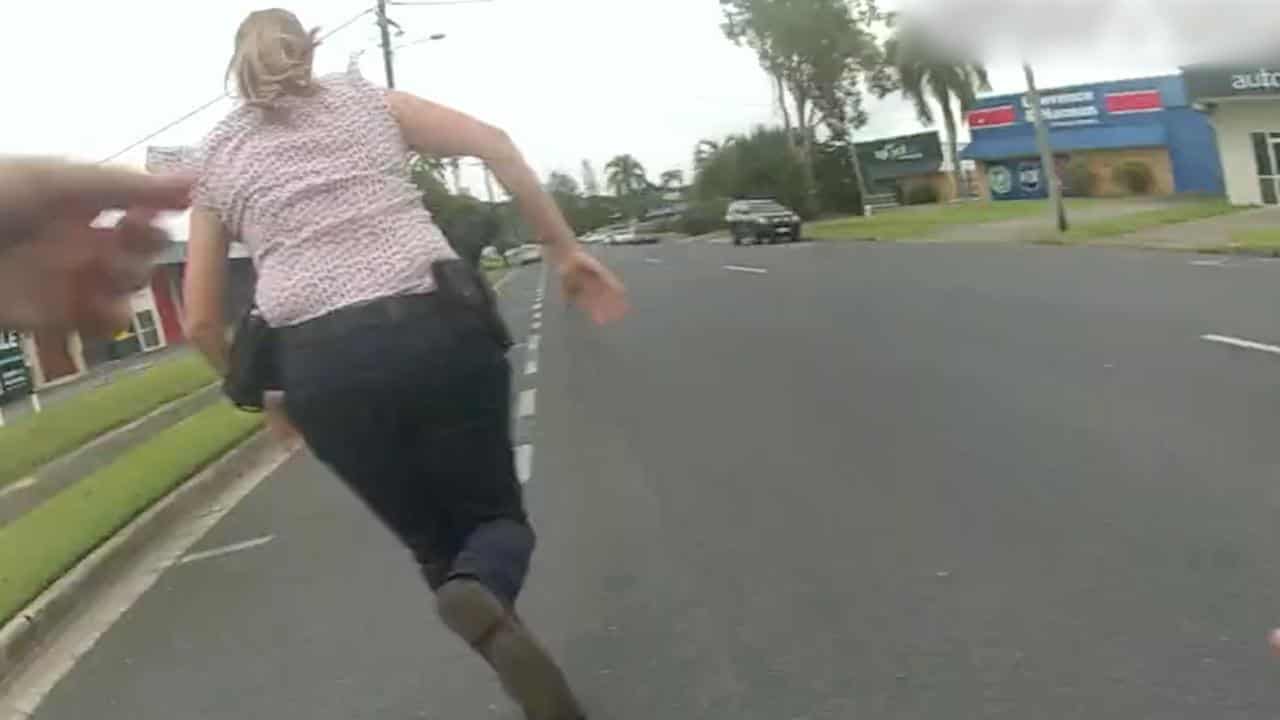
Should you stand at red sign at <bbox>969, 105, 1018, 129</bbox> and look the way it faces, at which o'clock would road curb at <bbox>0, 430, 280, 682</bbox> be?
The road curb is roughly at 11 o'clock from the red sign.

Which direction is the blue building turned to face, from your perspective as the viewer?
facing the viewer and to the left of the viewer

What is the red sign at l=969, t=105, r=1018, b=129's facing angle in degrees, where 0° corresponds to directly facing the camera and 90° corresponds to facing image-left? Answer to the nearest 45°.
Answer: approximately 45°

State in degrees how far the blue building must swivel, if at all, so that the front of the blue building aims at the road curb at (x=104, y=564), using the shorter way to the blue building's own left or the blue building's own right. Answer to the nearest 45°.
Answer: approximately 45° to the blue building's own left

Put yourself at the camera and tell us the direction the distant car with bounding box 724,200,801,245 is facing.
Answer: facing the viewer and to the right of the viewer

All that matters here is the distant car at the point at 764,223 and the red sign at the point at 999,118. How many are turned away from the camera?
0

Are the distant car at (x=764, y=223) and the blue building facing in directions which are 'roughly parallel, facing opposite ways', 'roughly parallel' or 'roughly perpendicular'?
roughly perpendicular

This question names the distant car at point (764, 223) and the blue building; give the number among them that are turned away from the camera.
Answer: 0
